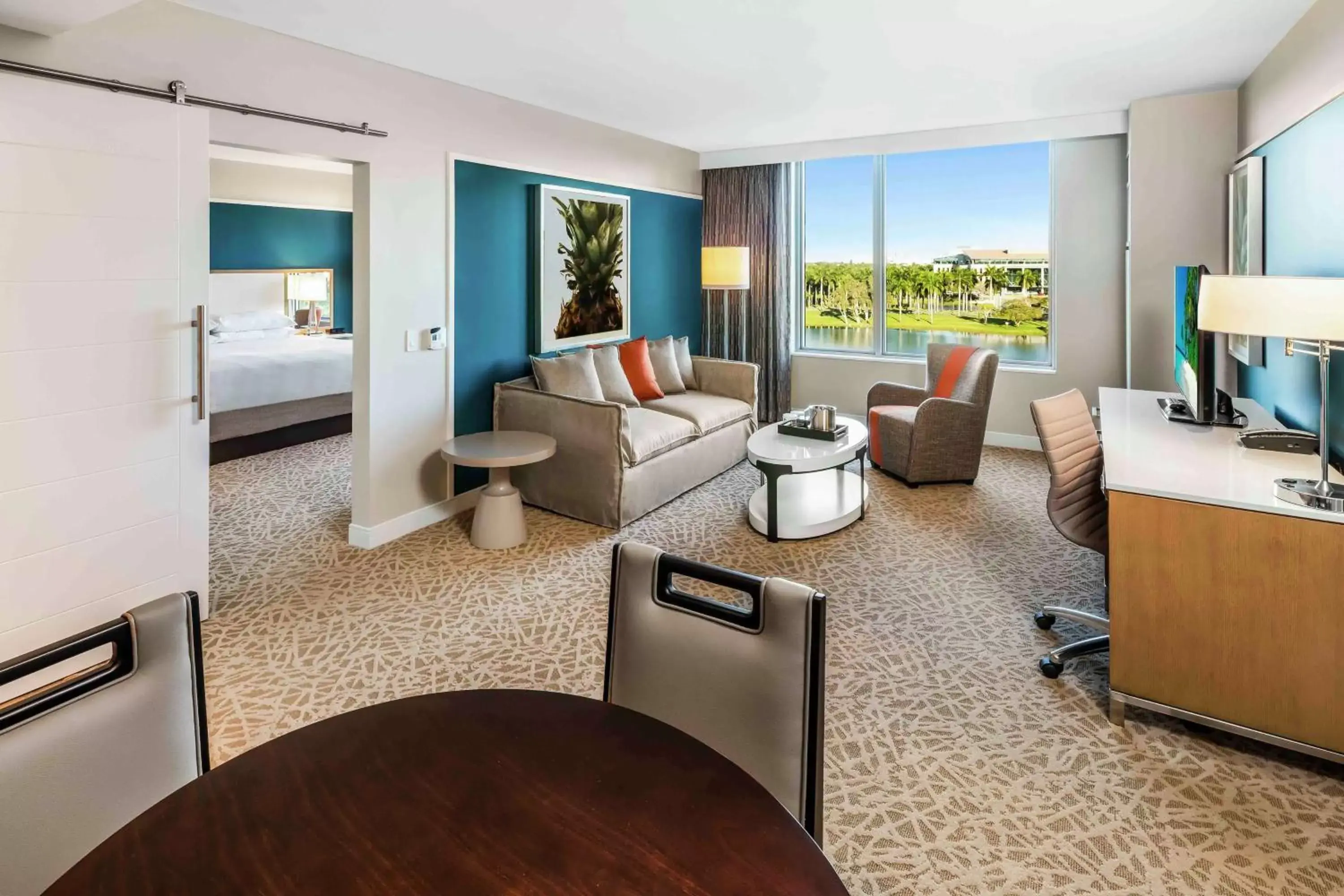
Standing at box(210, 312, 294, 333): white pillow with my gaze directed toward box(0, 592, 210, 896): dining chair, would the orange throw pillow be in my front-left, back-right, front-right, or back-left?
front-left

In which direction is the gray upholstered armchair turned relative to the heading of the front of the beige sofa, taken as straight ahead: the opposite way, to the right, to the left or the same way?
to the right

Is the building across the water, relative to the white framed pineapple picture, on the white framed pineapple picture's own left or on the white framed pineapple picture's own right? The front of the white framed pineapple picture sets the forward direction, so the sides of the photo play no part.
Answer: on the white framed pineapple picture's own left

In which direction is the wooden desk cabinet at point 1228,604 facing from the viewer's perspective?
to the viewer's left

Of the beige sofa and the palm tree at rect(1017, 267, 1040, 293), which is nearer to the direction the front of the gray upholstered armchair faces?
the beige sofa

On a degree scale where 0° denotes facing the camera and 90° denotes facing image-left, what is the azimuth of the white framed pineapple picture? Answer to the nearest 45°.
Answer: approximately 315°

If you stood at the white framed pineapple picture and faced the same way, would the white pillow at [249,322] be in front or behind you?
behind

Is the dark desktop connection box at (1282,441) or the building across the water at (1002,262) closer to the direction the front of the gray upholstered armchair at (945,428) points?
the dark desktop connection box

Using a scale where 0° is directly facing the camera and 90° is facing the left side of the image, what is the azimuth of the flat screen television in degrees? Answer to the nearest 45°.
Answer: approximately 90°

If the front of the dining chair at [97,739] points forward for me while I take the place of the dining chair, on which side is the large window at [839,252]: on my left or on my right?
on my left
